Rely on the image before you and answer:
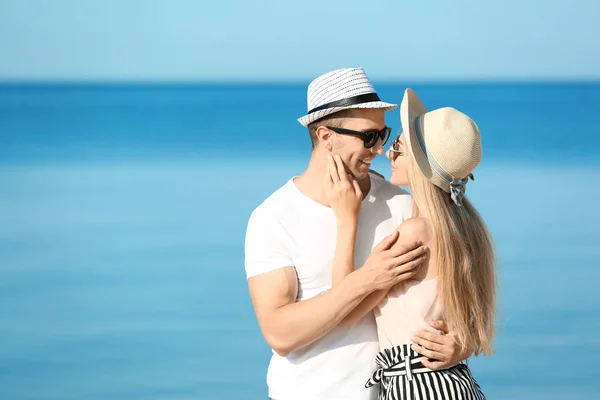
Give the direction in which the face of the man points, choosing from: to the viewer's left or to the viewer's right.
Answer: to the viewer's right

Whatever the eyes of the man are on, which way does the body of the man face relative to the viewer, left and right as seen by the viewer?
facing the viewer and to the right of the viewer

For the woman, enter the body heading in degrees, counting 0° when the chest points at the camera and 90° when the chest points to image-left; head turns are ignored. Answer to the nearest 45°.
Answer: approximately 90°

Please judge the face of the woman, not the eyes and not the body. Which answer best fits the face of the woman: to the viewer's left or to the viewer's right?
to the viewer's left
